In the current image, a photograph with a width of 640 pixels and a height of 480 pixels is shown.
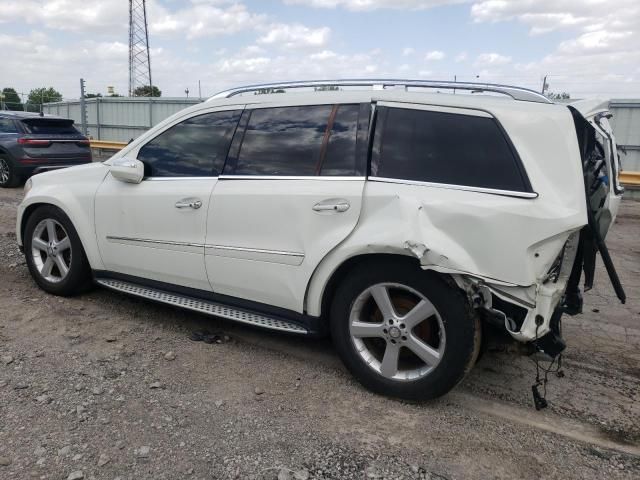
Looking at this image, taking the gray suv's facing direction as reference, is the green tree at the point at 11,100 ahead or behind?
ahead

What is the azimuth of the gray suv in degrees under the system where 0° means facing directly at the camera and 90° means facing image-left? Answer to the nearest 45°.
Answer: approximately 135°

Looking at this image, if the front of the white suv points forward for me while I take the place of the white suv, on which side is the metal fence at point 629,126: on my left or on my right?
on my right

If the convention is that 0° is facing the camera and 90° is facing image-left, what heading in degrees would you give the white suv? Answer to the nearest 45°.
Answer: approximately 135°

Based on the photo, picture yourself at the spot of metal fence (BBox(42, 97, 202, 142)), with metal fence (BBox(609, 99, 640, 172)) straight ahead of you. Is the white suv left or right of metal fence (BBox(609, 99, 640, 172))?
right

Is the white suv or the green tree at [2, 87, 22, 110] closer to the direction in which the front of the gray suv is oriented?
the green tree

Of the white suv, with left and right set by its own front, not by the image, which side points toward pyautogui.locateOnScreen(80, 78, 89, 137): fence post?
front

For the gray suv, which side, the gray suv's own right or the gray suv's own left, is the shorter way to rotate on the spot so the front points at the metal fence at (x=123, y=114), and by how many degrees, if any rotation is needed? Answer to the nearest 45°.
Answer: approximately 45° to the gray suv's own right

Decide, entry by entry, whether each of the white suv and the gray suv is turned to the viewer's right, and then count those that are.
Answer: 0
